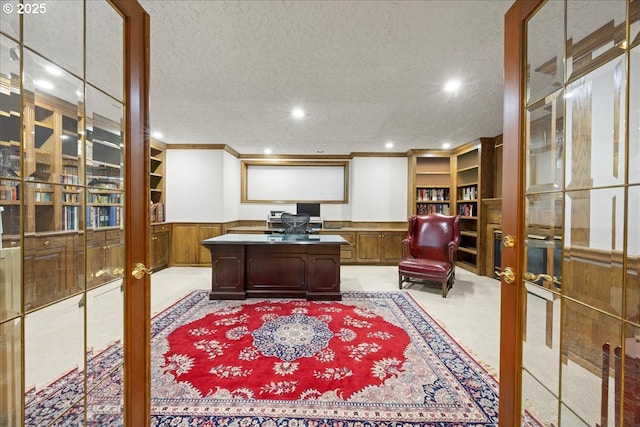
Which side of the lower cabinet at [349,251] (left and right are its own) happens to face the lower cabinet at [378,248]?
left

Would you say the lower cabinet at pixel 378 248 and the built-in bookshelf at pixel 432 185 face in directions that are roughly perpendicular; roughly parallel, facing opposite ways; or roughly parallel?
roughly parallel

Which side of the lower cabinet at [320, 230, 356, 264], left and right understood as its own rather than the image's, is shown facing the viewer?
front

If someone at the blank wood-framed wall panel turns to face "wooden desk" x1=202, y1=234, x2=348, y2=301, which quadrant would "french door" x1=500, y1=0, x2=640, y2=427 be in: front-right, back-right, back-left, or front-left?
front-left

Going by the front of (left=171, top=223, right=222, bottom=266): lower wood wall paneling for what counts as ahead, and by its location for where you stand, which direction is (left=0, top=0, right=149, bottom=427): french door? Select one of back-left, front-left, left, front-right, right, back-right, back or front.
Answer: front

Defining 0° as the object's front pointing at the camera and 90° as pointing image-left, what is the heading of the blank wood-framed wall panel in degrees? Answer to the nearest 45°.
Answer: approximately 0°

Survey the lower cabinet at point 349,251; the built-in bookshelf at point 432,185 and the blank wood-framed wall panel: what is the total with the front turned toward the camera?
3

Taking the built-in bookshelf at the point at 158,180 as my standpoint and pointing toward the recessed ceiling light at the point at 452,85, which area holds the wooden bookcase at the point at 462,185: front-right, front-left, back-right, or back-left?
front-left

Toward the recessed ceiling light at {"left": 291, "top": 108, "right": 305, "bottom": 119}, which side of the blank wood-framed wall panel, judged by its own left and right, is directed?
front

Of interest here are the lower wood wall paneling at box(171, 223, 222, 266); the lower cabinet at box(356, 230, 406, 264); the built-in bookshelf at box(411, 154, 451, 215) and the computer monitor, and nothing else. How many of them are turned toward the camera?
4

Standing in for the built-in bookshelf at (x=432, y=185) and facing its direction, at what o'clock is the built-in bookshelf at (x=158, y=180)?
the built-in bookshelf at (x=158, y=180) is roughly at 2 o'clock from the built-in bookshelf at (x=432, y=185).

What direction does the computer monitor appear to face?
toward the camera

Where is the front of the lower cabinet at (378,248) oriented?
toward the camera

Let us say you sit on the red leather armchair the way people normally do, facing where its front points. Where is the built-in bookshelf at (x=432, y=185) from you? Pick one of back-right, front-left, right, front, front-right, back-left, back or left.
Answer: back-right

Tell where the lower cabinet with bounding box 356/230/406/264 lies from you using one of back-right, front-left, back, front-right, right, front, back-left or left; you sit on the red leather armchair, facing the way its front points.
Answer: right

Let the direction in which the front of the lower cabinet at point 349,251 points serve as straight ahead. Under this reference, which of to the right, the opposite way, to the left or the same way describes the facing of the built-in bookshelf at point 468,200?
to the right

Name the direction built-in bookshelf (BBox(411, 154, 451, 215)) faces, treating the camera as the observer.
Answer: facing the viewer

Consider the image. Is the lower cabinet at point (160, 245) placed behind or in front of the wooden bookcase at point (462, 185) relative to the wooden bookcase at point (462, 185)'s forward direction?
in front
